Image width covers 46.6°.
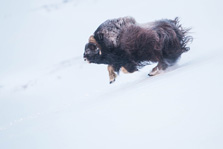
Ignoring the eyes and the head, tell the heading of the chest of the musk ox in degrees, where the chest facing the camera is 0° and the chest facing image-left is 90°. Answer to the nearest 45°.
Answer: approximately 90°
